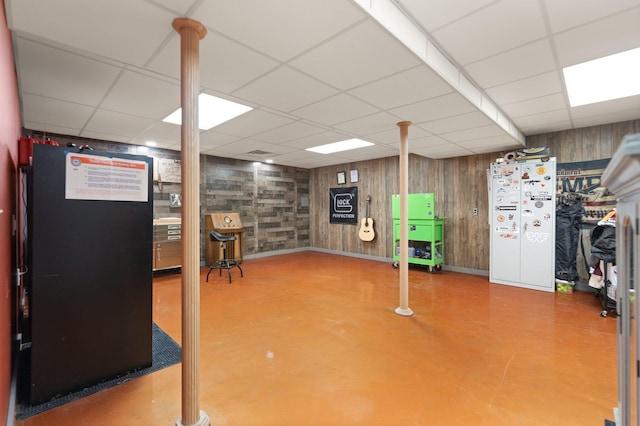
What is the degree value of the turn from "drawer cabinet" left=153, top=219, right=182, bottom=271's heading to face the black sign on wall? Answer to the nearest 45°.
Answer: approximately 90° to its left

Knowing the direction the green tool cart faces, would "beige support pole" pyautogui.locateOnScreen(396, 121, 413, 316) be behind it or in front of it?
in front

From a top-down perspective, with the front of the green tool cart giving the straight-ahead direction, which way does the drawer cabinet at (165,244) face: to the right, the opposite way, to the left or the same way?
to the left

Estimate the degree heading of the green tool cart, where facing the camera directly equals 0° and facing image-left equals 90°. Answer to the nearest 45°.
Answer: approximately 45°

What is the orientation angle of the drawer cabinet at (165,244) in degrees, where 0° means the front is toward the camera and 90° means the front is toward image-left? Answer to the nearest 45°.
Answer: approximately 0°

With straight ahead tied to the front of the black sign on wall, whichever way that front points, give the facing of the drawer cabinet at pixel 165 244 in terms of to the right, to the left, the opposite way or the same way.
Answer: to the left

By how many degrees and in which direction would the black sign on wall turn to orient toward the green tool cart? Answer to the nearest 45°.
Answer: approximately 90° to its left

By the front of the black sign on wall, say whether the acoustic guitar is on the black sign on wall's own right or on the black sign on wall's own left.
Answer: on the black sign on wall's own left

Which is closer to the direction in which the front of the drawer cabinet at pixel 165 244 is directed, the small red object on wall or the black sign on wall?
the small red object on wall

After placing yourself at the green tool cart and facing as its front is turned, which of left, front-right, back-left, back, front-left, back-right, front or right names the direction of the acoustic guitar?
right

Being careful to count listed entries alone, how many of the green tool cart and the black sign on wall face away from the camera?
0
